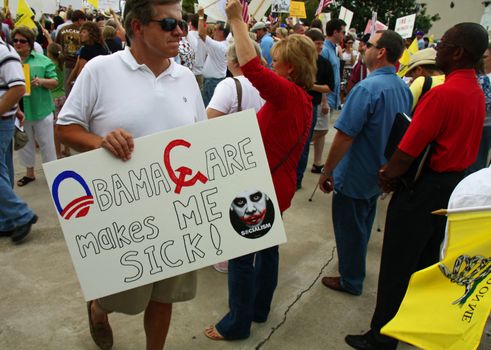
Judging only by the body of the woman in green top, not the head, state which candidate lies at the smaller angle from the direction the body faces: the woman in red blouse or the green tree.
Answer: the woman in red blouse

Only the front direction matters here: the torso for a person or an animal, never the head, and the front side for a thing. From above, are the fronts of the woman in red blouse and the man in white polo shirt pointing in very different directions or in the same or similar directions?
very different directions

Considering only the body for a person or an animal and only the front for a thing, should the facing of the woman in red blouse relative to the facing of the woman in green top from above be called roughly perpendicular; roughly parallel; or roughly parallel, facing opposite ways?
roughly perpendicular

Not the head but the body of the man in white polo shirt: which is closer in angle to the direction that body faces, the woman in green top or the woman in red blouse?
the woman in red blouse

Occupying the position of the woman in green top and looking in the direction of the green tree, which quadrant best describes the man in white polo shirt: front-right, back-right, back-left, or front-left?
back-right

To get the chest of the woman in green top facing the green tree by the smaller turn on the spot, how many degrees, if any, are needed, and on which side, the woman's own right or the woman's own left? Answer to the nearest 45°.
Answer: approximately 180°

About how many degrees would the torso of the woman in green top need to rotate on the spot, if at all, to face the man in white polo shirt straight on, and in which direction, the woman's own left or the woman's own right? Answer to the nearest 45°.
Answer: approximately 45° to the woman's own left

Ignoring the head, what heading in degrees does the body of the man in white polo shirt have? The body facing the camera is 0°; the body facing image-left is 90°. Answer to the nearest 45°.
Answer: approximately 315°

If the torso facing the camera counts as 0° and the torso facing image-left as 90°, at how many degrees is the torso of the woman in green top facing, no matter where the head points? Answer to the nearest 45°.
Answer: approximately 45°

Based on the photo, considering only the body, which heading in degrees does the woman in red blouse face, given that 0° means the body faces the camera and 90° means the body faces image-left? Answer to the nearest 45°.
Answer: approximately 90°
